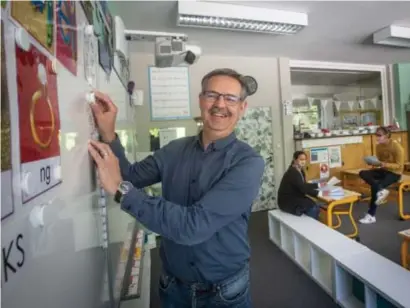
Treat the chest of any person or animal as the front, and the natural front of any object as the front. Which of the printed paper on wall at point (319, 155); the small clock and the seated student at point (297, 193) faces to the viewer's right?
the seated student

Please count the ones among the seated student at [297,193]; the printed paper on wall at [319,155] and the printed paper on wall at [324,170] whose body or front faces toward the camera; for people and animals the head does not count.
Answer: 2

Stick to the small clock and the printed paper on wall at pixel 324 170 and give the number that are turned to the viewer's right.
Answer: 0

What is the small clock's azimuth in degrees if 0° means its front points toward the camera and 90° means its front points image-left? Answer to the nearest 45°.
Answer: approximately 0°

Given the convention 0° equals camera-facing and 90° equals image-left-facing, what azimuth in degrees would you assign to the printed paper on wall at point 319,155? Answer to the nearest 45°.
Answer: approximately 0°

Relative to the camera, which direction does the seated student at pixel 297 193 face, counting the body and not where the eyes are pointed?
to the viewer's right

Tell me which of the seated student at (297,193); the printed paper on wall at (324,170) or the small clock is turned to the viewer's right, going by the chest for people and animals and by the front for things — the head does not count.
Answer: the seated student

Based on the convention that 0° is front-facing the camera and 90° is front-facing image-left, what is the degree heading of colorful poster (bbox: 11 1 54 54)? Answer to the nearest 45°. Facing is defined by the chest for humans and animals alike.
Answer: approximately 315°

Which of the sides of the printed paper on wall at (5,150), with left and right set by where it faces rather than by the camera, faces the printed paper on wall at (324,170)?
left
